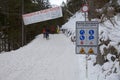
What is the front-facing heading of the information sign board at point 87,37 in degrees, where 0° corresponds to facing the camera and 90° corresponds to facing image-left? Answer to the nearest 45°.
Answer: approximately 0°
